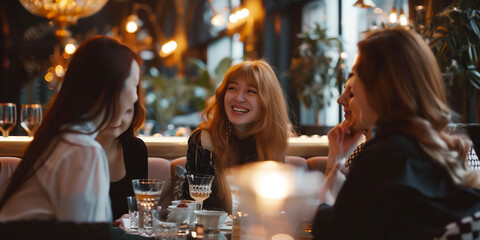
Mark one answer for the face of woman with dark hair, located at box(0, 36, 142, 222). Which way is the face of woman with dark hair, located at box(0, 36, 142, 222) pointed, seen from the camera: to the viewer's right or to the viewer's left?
to the viewer's right

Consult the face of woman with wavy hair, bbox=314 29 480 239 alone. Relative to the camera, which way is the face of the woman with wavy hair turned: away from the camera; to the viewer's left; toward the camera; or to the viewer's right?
to the viewer's left

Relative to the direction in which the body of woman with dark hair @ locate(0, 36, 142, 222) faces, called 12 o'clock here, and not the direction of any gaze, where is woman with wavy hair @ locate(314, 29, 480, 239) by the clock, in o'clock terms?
The woman with wavy hair is roughly at 2 o'clock from the woman with dark hair.

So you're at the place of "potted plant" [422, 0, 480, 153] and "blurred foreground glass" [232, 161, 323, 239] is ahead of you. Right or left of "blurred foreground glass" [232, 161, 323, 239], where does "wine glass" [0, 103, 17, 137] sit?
right

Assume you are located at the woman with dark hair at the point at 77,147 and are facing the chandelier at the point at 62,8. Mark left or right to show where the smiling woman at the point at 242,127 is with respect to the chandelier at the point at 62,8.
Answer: right

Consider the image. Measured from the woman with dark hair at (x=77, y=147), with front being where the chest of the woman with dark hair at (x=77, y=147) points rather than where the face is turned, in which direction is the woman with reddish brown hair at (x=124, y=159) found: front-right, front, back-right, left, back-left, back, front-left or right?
front-left

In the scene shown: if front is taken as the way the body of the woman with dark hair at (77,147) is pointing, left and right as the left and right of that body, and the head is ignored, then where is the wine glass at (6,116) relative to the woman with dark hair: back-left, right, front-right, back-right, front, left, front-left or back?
front-left

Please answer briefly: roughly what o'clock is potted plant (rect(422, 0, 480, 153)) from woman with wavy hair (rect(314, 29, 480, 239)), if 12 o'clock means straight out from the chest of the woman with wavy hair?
The potted plant is roughly at 2 o'clock from the woman with wavy hair.

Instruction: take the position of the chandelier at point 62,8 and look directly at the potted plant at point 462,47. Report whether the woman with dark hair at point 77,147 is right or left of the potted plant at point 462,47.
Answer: right

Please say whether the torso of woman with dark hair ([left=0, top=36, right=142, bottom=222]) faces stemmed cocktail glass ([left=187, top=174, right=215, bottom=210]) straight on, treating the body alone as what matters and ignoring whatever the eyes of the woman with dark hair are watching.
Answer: yes

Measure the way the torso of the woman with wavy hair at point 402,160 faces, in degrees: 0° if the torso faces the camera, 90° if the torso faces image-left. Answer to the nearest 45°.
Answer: approximately 135°

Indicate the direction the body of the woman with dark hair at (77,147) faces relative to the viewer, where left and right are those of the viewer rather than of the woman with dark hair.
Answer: facing away from the viewer and to the right of the viewer
